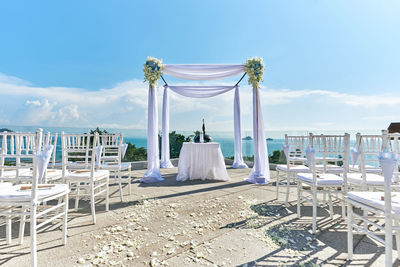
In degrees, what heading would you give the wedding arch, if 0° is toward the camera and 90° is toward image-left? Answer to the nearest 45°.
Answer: approximately 0°

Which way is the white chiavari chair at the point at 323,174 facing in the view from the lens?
facing away from the viewer and to the left of the viewer

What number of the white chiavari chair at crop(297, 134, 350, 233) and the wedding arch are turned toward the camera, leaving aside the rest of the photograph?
1

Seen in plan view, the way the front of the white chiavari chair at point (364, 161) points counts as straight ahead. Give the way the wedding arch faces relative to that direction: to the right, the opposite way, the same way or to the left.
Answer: the opposite way

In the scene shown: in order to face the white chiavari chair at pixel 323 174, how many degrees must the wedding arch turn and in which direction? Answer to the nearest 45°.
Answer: approximately 45° to its left

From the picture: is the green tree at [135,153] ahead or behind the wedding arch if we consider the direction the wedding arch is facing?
behind

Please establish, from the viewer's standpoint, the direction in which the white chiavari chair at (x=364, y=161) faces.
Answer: facing away from the viewer and to the left of the viewer

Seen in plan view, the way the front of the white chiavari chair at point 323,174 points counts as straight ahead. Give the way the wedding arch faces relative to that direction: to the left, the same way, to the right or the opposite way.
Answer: the opposite way

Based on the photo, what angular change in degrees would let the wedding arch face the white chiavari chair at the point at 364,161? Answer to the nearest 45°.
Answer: approximately 45° to its left
